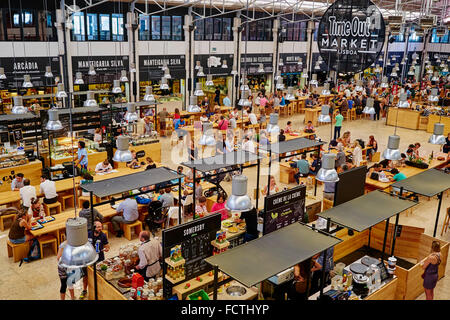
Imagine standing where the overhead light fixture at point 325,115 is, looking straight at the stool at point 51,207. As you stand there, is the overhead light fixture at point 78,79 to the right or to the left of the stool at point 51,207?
right

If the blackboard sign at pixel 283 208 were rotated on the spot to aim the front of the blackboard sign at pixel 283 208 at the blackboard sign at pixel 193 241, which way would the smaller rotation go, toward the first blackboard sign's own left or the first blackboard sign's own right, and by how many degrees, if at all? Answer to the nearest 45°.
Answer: approximately 90° to the first blackboard sign's own right

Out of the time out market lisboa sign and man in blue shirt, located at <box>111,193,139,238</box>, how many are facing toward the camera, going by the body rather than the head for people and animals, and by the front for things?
1

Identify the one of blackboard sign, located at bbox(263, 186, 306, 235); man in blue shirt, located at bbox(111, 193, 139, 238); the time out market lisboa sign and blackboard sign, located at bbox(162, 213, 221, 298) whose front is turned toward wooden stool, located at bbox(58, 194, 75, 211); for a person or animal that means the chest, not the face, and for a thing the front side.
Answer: the man in blue shirt

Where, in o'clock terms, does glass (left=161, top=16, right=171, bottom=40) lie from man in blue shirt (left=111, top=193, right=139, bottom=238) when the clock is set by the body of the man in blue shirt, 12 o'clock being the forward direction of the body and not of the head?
The glass is roughly at 2 o'clock from the man in blue shirt.

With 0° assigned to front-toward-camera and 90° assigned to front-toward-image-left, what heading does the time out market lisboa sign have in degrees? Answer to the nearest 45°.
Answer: approximately 0°
